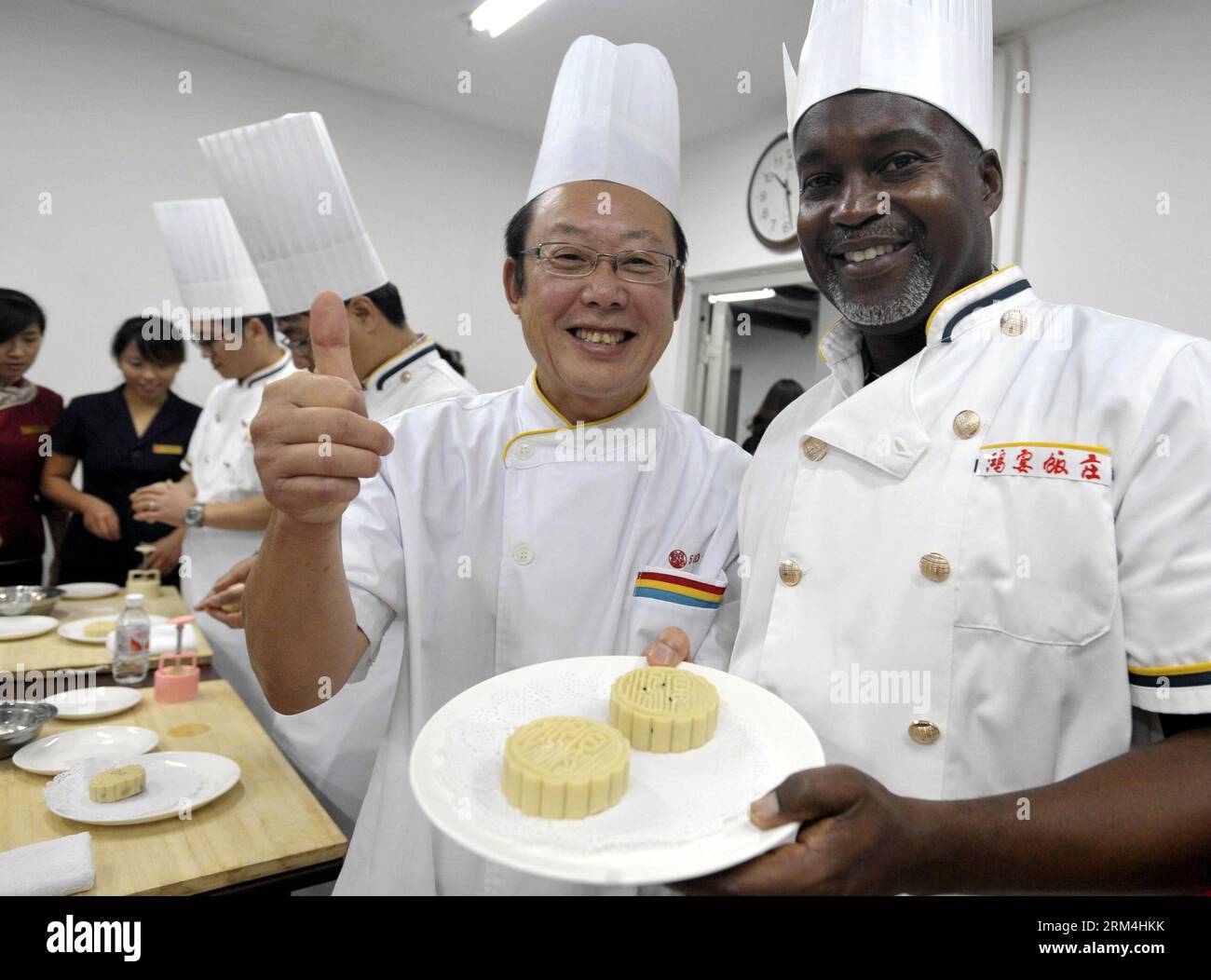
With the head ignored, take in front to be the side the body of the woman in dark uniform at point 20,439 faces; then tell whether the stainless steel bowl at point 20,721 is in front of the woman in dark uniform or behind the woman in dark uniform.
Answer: in front

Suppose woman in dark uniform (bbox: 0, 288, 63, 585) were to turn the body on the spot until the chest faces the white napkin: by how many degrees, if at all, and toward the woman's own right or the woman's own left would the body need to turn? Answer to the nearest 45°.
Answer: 0° — they already face it

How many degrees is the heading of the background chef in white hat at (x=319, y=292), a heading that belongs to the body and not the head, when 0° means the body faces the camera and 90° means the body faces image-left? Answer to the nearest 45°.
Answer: approximately 90°

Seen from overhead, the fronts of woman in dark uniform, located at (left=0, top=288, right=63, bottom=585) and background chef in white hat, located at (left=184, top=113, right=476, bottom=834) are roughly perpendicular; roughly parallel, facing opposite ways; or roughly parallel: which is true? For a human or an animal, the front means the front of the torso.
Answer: roughly perpendicular

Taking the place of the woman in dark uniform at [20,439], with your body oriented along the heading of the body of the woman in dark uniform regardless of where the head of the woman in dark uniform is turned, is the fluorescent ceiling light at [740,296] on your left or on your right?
on your left

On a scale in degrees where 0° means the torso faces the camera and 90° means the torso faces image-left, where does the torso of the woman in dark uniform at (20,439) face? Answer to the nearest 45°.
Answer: approximately 0°

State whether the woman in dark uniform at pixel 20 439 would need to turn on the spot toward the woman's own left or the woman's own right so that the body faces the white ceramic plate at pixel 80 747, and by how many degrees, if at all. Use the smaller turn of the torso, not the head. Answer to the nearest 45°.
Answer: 0° — they already face it

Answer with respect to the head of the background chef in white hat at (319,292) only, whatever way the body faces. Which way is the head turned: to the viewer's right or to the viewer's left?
to the viewer's left

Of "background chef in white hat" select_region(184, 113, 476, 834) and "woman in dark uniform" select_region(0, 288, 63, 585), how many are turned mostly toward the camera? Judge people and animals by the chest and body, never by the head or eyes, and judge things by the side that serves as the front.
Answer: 1

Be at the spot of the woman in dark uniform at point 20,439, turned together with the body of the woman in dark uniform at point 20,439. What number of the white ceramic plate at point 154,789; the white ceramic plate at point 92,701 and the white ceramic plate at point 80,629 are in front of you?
3

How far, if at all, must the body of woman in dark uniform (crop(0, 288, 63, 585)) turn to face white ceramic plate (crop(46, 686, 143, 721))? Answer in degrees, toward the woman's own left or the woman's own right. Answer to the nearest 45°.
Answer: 0° — they already face it
